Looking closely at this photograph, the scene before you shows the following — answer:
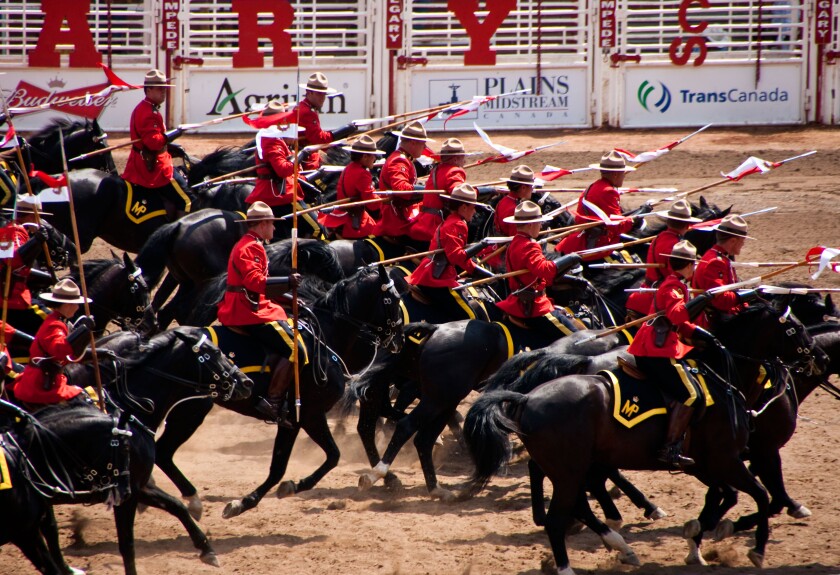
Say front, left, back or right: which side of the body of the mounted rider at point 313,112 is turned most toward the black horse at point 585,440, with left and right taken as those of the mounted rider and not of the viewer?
right

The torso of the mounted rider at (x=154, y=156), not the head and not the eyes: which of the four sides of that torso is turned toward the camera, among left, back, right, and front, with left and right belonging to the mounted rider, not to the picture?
right

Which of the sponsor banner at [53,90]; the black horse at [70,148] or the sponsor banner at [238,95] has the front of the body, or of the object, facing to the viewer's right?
the black horse

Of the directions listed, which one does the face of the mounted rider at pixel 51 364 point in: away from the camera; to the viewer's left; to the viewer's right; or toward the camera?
to the viewer's right

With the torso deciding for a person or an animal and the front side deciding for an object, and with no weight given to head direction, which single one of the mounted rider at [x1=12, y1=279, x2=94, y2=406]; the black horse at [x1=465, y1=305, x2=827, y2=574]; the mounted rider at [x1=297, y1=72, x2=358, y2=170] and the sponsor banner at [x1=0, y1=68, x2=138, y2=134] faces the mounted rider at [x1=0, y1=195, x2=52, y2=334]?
the sponsor banner

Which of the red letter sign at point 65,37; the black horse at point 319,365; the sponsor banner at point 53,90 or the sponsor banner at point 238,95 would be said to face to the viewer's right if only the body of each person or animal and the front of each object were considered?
the black horse

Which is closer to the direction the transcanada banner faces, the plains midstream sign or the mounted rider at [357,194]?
the mounted rider

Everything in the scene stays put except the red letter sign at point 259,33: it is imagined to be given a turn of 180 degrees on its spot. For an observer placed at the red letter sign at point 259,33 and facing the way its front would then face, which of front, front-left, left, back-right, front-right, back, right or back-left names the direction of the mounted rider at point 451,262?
back

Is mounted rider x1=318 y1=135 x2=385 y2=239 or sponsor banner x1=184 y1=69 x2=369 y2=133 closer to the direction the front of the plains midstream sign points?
the mounted rider

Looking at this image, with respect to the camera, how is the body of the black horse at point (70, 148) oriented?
to the viewer's right

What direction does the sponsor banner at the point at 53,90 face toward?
toward the camera

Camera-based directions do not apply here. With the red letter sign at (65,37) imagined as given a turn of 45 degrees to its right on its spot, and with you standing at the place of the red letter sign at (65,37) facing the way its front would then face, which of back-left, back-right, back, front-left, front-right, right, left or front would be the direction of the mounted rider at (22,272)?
front-left

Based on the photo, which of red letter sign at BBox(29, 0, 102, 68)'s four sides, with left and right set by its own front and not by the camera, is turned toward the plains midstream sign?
left

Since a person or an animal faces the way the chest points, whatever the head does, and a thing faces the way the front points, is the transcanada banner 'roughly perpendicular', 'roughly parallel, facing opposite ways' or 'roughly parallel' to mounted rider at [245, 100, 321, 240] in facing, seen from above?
roughly perpendicular
